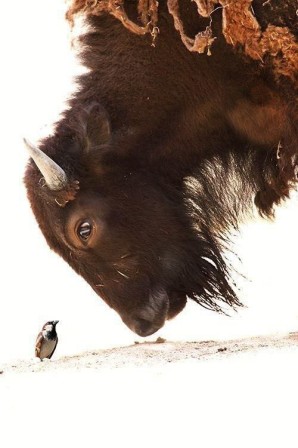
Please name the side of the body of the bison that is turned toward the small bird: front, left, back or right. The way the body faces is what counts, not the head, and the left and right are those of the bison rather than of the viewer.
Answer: front

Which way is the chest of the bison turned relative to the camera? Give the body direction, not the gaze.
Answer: to the viewer's left
